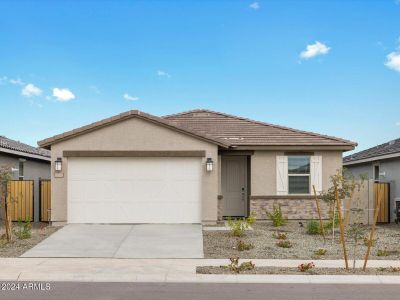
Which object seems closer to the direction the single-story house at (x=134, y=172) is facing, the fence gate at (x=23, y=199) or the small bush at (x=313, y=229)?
the small bush

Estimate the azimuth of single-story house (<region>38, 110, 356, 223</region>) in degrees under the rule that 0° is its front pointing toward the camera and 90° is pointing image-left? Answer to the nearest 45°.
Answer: approximately 0°

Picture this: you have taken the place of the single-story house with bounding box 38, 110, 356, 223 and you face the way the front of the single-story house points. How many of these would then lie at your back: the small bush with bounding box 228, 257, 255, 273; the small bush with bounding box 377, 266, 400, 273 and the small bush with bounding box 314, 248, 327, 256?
0

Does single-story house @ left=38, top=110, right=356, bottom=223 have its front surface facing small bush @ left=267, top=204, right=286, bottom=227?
no

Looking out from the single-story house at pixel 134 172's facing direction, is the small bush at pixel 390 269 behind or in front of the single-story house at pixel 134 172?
in front

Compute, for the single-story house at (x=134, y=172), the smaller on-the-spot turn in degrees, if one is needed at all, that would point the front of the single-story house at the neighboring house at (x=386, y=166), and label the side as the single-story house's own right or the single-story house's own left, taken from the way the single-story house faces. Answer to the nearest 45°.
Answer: approximately 135° to the single-story house's own left

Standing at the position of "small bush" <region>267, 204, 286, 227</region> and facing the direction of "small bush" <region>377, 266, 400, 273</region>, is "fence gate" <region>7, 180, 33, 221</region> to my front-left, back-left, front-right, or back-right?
back-right

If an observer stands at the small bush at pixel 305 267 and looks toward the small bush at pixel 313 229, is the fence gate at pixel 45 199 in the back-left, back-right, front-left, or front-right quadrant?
front-left

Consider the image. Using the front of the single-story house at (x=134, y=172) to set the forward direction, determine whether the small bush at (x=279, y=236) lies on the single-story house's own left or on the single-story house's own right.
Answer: on the single-story house's own left

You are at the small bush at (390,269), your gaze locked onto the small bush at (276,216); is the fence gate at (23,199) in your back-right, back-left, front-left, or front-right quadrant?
front-left

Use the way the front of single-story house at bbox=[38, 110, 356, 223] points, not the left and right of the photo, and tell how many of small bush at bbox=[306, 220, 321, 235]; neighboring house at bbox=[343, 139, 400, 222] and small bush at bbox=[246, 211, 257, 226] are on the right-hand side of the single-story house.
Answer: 0

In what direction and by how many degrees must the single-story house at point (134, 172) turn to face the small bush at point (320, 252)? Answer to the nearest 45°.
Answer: approximately 45° to its left

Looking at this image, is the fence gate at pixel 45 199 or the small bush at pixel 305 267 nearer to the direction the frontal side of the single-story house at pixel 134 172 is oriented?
the small bush

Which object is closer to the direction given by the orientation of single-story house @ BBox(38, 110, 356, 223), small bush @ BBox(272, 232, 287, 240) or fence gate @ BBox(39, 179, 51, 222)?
the small bush

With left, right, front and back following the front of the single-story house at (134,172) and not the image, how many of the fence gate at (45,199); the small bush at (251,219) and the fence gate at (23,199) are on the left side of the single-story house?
1
